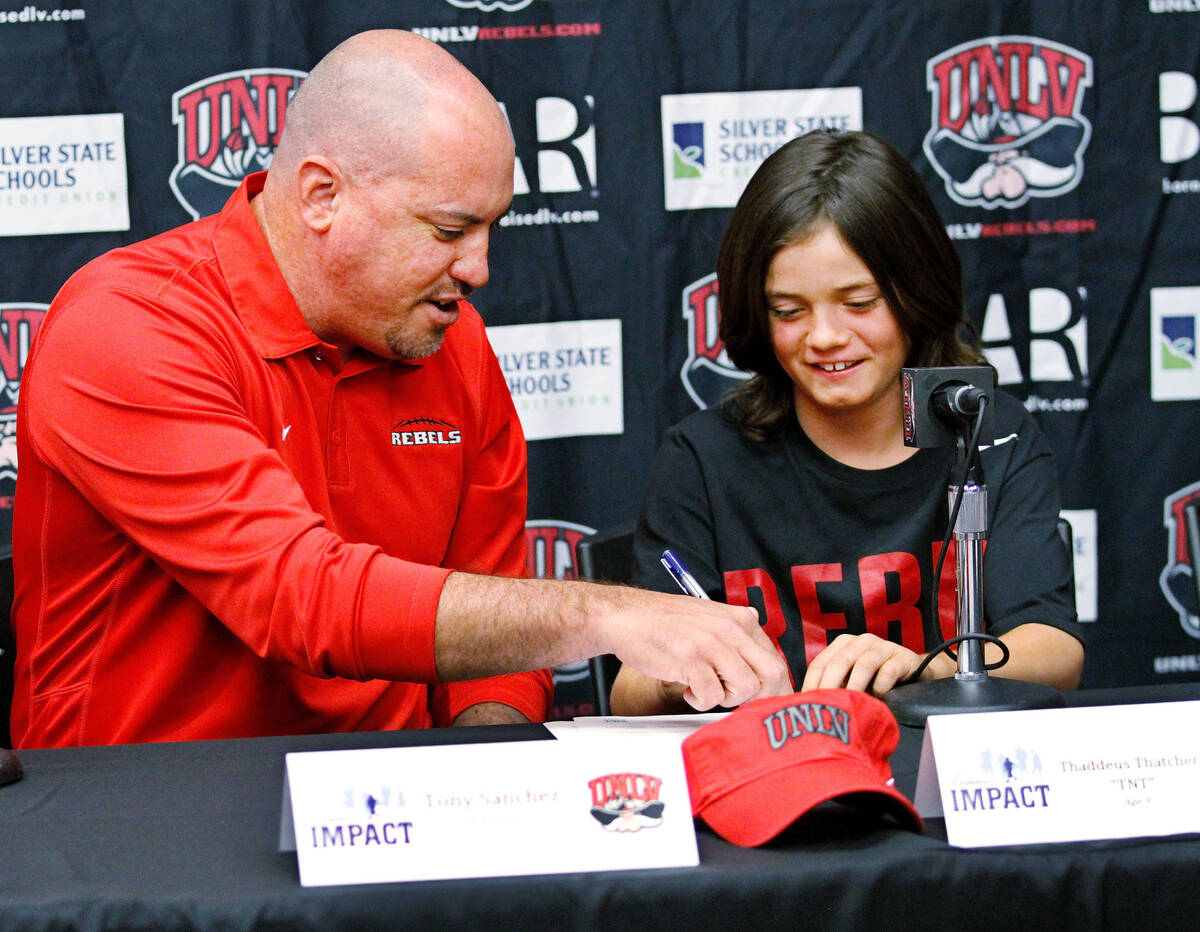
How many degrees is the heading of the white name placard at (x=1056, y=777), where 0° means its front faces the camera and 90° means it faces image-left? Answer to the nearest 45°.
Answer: approximately 0°

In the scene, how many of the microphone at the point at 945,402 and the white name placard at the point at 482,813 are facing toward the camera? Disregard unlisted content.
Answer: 1

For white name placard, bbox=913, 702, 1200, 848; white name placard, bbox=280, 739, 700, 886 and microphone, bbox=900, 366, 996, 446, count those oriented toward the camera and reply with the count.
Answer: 2

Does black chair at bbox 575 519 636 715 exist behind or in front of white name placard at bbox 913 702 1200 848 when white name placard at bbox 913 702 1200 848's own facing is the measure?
behind

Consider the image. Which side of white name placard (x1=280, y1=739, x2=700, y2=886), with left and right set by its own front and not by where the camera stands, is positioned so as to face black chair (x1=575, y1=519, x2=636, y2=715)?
back
